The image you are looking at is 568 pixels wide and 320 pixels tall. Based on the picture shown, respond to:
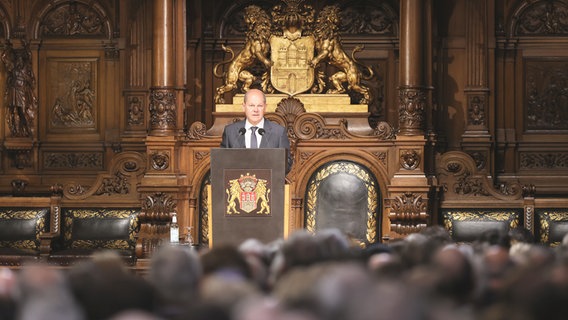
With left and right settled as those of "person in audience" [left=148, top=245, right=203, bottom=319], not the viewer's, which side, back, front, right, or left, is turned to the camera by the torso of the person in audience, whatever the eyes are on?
back

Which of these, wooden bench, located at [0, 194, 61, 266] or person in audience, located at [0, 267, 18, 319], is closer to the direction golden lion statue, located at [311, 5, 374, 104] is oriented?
the wooden bench

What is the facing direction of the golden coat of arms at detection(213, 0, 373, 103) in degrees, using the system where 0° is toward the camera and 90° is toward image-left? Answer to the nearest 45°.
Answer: approximately 0°

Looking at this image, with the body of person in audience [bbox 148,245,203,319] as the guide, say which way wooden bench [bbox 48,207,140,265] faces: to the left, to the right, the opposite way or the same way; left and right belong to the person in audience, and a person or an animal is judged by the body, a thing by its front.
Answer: the opposite way

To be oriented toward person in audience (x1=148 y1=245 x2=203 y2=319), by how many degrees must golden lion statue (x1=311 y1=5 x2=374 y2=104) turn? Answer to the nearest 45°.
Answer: approximately 90° to its left

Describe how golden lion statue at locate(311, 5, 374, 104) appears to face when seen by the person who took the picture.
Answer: facing to the left of the viewer

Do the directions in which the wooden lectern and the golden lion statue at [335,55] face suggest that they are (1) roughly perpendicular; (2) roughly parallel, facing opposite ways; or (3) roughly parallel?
roughly perpendicular
